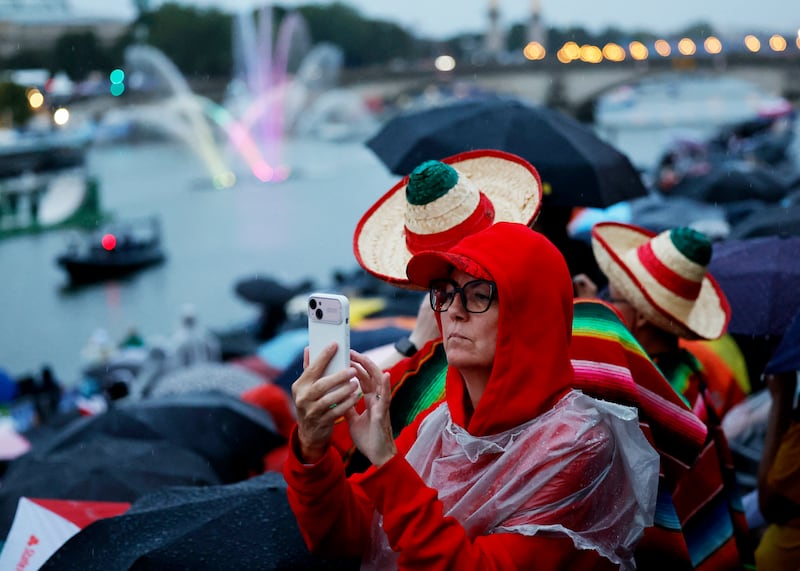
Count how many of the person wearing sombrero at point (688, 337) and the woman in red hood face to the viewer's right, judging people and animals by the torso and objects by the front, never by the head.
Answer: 0

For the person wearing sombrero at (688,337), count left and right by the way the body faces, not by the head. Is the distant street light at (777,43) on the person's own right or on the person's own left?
on the person's own right

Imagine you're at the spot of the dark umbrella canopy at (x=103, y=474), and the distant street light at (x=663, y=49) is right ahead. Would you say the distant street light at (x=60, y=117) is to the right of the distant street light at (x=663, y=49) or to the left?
left

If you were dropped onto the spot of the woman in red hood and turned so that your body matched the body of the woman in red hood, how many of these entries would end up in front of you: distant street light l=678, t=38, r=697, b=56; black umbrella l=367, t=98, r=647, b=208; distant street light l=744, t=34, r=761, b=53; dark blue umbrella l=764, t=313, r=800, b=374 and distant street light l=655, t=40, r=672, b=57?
0

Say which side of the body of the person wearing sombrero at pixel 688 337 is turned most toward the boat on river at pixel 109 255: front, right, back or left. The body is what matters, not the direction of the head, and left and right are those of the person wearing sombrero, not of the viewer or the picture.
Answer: front

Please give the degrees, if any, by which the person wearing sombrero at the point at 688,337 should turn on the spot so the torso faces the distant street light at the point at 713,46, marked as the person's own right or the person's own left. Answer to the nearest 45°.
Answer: approximately 45° to the person's own right

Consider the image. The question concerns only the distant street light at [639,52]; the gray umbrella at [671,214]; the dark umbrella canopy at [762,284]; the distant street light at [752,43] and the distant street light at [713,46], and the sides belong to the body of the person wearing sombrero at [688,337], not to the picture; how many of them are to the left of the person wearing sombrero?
0

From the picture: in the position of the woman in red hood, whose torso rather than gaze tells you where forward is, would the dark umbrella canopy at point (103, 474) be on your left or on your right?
on your right

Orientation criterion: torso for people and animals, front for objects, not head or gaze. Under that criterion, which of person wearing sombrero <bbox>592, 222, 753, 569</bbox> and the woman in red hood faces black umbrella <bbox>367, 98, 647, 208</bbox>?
the person wearing sombrero

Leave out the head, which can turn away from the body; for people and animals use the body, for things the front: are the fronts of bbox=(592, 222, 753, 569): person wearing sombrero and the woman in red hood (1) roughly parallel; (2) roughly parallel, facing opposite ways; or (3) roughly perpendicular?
roughly perpendicular

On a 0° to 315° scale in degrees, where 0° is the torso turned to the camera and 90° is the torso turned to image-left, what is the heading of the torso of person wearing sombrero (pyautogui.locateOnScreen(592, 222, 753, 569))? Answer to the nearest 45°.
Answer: approximately 135°

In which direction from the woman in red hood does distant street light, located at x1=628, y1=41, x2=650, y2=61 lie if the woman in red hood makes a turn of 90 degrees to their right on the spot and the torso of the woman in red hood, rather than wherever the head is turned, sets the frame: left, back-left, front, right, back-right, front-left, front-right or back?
front-right

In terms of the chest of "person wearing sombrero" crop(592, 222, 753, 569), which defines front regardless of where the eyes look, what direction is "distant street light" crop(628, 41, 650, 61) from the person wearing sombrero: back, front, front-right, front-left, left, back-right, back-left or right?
front-right

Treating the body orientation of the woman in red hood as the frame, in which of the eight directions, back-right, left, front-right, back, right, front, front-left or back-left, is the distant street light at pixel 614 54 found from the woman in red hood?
back-right

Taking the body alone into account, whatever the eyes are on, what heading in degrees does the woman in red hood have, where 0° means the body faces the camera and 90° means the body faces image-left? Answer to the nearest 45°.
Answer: approximately 45°

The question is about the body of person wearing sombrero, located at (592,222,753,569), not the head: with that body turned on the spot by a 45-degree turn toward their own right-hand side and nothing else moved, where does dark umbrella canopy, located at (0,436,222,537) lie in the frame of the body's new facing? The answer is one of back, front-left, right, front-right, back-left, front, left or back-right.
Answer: left

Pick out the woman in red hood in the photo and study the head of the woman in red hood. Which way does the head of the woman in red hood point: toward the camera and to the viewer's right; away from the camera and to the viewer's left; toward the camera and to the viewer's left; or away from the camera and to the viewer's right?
toward the camera and to the viewer's left
